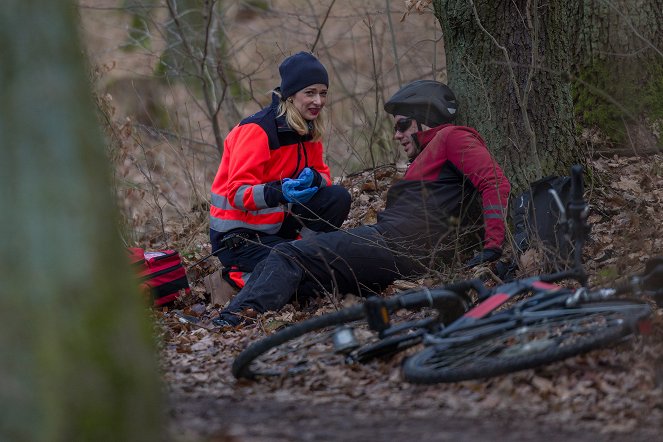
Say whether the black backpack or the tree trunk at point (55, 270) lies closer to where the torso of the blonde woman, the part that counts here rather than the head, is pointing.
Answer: the black backpack

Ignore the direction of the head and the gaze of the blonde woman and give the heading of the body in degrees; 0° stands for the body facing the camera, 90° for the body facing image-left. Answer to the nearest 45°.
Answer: approximately 315°

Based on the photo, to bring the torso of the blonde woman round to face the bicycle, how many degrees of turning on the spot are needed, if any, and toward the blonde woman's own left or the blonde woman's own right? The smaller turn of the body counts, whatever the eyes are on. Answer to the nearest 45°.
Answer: approximately 45° to the blonde woman's own right

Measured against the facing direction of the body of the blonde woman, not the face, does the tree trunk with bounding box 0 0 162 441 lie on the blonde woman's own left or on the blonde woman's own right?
on the blonde woman's own right

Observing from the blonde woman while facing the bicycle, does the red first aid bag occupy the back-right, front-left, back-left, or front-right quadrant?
back-right
